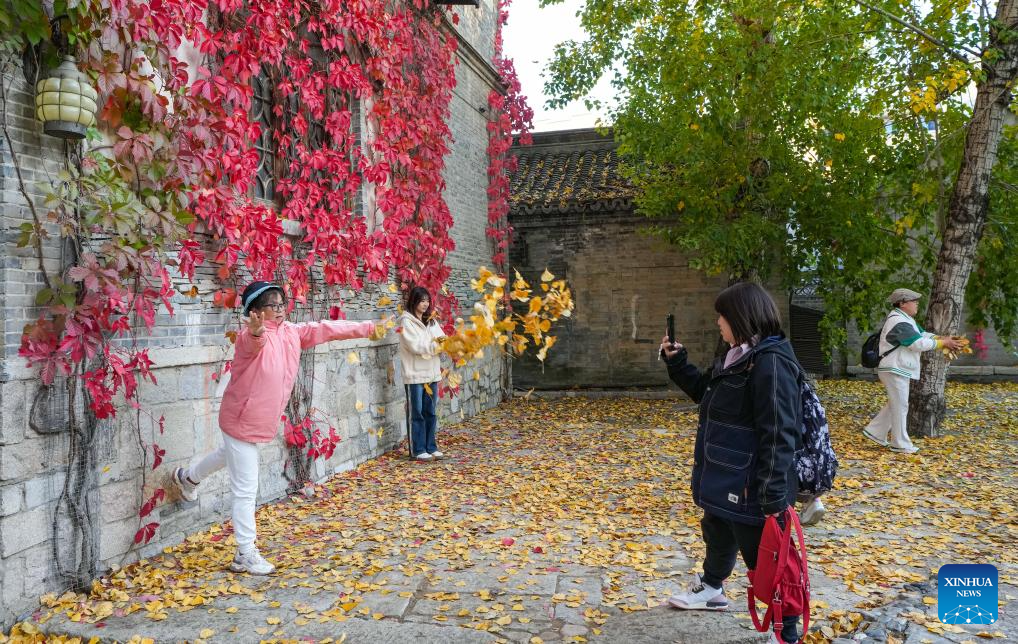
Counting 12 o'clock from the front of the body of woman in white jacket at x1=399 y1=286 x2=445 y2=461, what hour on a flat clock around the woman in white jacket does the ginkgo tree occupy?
The ginkgo tree is roughly at 10 o'clock from the woman in white jacket.

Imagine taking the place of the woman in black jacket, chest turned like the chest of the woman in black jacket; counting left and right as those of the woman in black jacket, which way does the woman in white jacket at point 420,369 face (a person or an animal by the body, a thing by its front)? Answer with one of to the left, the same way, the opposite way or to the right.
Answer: the opposite way

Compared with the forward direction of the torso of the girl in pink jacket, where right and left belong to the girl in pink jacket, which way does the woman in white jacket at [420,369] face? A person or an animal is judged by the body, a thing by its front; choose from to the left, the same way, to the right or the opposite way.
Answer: the same way

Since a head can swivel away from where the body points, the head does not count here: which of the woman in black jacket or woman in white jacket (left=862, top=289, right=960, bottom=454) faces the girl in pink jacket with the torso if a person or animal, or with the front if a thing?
the woman in black jacket

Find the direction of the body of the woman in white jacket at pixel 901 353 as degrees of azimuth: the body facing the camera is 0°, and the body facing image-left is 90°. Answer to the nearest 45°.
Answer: approximately 270°

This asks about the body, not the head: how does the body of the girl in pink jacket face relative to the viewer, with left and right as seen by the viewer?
facing the viewer and to the right of the viewer

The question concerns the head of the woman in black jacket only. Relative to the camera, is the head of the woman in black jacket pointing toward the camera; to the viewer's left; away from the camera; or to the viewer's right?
to the viewer's left

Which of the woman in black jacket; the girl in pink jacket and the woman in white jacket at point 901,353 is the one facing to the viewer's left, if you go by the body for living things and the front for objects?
the woman in black jacket

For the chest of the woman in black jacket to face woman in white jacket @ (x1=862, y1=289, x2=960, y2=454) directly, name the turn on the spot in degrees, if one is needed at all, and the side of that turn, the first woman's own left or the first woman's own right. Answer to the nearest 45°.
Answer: approximately 90° to the first woman's own right

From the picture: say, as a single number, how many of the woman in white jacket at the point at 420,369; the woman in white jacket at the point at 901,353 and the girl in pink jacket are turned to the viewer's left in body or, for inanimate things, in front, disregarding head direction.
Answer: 0

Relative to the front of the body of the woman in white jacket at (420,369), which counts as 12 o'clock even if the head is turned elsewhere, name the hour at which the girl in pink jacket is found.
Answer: The girl in pink jacket is roughly at 2 o'clock from the woman in white jacket.

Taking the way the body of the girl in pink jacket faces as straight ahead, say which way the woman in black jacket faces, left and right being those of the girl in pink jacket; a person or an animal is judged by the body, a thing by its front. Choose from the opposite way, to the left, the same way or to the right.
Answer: the opposite way

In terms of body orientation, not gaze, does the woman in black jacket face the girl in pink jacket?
yes

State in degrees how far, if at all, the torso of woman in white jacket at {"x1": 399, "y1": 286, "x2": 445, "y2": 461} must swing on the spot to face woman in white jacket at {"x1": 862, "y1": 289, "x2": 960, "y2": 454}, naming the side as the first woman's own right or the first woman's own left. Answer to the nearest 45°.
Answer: approximately 45° to the first woman's own left

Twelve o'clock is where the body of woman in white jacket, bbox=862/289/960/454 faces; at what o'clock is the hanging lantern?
The hanging lantern is roughly at 4 o'clock from the woman in white jacket.
